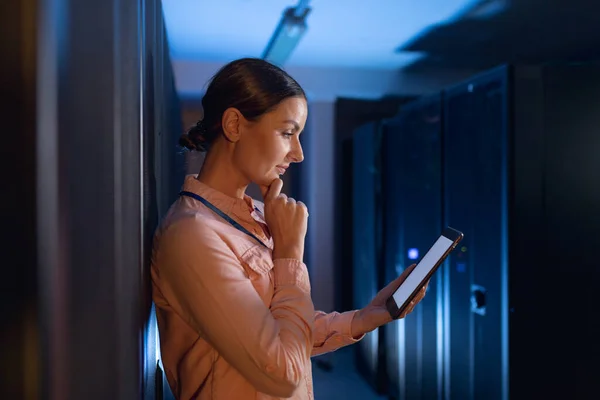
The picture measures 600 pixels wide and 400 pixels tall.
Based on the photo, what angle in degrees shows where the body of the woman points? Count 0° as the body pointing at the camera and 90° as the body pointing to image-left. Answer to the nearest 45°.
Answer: approximately 270°

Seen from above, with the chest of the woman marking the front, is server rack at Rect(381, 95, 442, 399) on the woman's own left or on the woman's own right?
on the woman's own left

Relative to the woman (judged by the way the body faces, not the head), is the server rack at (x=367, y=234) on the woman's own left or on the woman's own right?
on the woman's own left

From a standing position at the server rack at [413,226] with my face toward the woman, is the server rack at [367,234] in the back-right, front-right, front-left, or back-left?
back-right

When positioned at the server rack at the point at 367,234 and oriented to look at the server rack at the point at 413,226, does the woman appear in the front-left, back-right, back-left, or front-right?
front-right

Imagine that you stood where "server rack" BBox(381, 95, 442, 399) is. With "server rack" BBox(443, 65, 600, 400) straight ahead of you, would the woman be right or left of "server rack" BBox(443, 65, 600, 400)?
right

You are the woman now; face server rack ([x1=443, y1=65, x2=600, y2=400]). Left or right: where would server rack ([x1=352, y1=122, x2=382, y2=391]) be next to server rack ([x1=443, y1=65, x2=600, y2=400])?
left

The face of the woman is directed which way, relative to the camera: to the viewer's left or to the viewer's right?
to the viewer's right

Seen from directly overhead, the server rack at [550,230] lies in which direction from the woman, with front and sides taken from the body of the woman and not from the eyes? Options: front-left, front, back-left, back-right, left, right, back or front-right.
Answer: front-left
